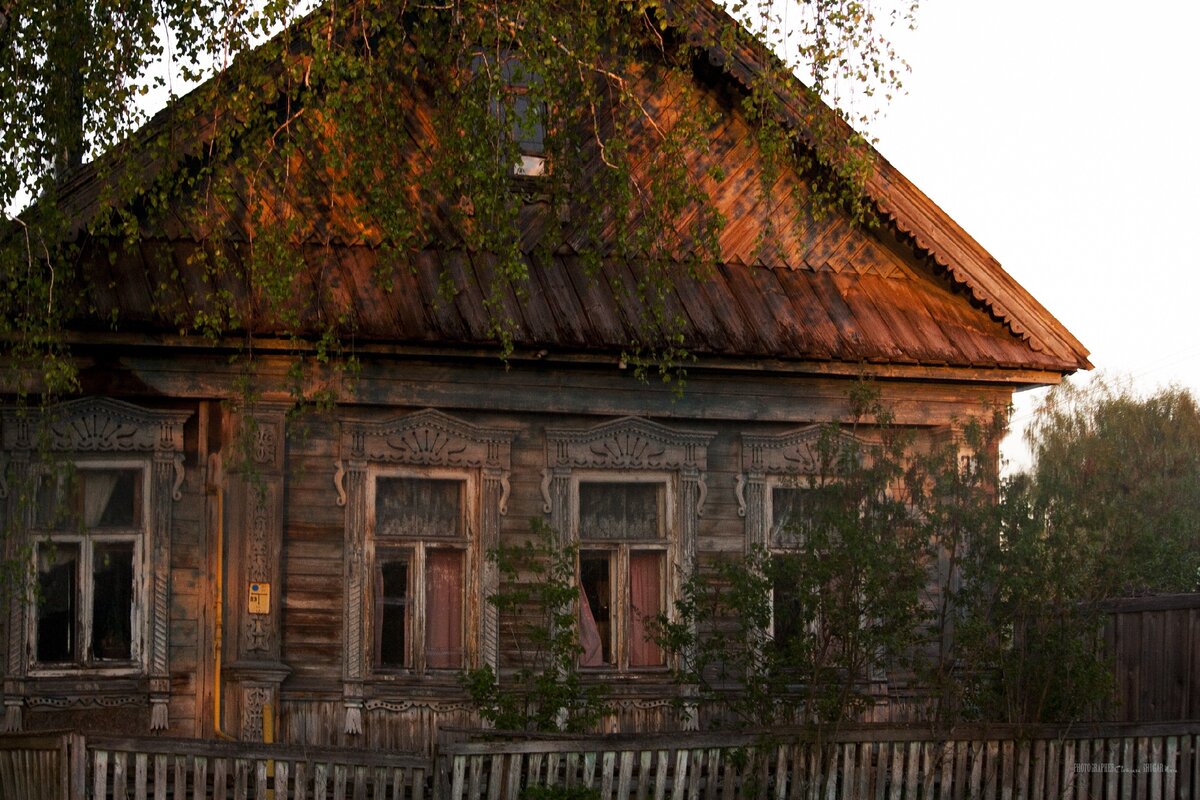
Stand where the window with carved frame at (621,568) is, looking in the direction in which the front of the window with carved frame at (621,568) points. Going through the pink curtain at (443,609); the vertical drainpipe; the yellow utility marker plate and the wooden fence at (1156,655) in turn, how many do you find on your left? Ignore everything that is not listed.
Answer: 1

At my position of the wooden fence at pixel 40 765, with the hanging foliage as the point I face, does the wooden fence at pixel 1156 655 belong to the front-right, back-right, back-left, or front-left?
front-right

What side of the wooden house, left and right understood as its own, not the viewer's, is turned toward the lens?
front

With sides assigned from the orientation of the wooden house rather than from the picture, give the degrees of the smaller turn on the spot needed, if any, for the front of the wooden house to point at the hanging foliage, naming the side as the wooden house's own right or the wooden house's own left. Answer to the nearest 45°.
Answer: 0° — it already faces it

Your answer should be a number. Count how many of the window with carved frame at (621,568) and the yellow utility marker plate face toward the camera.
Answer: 2

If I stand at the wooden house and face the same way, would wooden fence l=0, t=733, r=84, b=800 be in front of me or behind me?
in front

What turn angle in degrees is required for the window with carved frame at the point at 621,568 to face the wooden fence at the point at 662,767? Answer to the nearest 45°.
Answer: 0° — it already faces it

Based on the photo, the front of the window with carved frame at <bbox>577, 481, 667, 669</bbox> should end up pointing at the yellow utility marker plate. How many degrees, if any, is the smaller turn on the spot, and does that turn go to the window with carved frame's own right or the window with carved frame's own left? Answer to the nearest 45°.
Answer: approximately 45° to the window with carved frame's own right

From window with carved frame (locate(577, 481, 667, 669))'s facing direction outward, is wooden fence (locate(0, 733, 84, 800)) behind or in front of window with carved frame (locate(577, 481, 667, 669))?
in front

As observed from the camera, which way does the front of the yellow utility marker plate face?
facing the viewer
